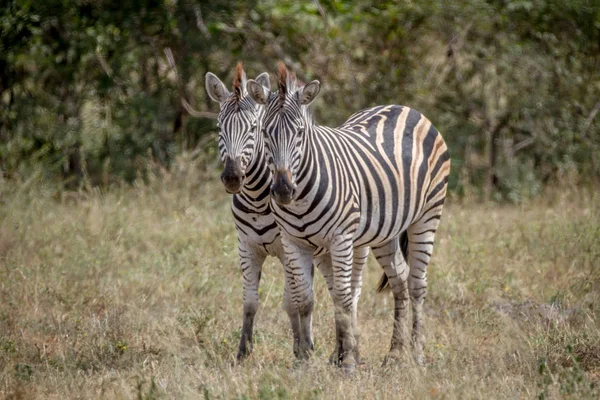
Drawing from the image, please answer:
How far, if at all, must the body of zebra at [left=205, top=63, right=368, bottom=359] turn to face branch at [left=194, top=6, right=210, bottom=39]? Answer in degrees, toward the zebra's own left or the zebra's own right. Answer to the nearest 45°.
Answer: approximately 135° to the zebra's own right

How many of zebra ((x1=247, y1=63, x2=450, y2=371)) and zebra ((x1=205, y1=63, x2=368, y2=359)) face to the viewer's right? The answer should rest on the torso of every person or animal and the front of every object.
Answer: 0

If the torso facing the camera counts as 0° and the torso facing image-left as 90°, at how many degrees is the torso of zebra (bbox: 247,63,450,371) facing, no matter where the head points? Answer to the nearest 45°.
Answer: approximately 45°

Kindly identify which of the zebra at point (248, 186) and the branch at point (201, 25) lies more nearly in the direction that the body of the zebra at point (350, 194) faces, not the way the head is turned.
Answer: the zebra

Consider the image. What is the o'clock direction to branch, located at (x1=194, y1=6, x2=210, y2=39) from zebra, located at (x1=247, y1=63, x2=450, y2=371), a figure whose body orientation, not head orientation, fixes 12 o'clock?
The branch is roughly at 4 o'clock from the zebra.

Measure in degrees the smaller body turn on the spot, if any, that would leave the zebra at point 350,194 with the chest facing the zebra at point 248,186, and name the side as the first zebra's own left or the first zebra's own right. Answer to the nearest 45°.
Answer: approximately 45° to the first zebra's own right

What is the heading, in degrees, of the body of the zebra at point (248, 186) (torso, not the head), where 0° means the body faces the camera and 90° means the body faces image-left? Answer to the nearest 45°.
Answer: approximately 45°

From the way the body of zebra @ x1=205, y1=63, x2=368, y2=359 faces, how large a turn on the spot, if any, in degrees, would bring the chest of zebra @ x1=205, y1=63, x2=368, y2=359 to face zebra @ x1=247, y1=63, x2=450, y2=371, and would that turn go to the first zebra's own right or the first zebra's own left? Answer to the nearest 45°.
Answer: approximately 135° to the first zebra's own left
